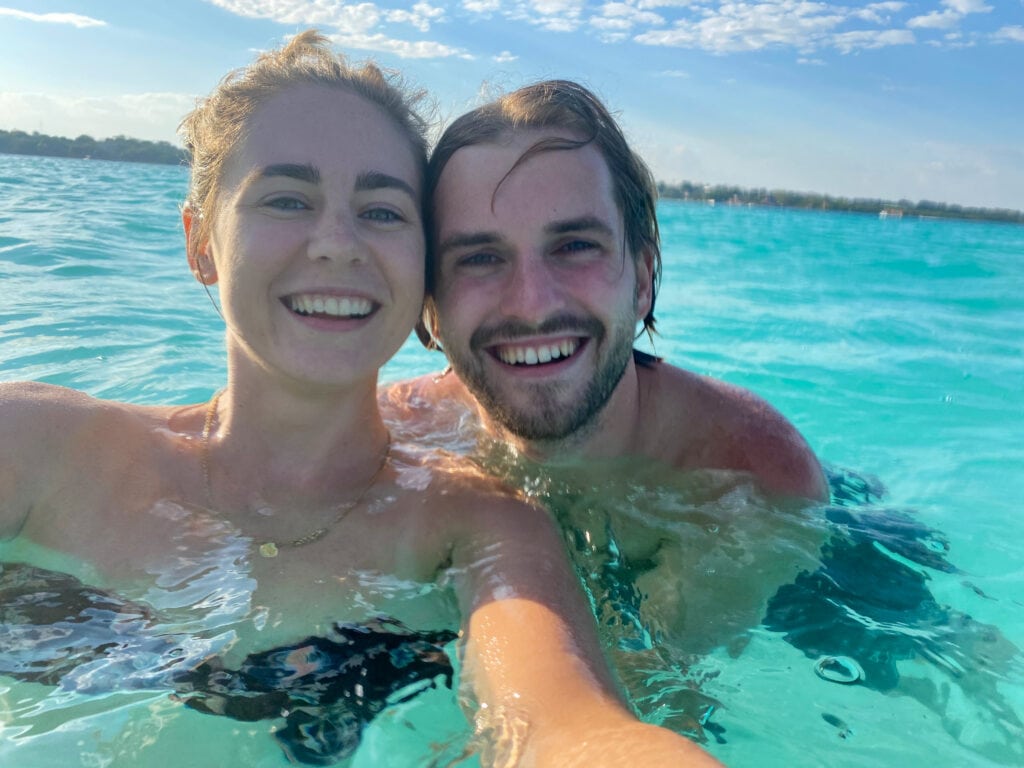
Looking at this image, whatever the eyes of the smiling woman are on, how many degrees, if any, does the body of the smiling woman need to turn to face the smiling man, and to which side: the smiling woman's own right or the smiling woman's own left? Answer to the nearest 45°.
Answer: approximately 135° to the smiling woman's own left

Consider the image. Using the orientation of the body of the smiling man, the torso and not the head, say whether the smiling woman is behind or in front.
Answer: in front

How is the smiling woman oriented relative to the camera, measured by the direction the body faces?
toward the camera

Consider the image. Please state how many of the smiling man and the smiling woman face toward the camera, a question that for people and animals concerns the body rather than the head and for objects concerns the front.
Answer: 2
